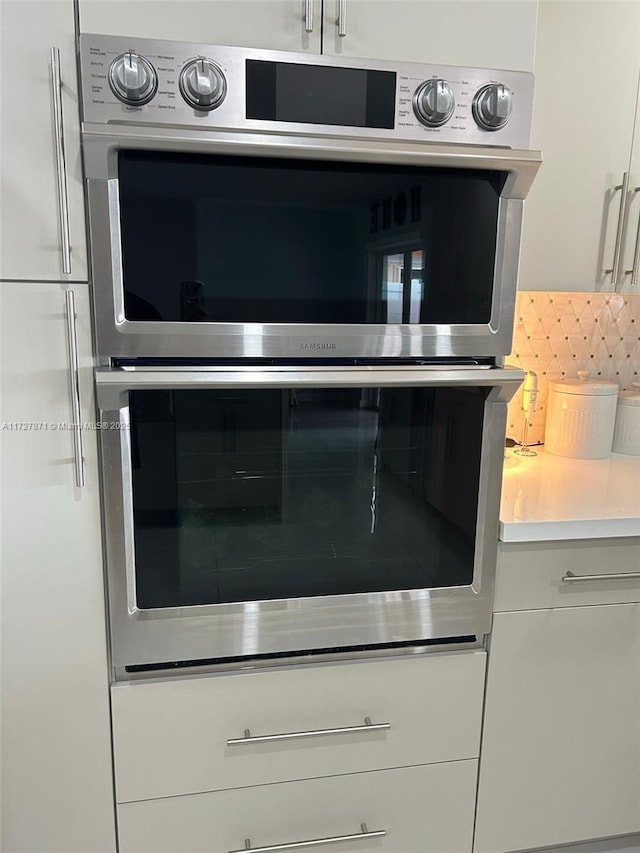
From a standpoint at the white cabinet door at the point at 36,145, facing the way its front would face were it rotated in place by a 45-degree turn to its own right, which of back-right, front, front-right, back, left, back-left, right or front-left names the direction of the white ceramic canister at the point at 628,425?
back-left

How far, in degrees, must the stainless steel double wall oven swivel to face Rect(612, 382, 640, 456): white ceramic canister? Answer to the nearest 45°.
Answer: approximately 135° to its left

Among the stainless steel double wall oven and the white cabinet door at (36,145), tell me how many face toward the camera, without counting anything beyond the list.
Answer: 2

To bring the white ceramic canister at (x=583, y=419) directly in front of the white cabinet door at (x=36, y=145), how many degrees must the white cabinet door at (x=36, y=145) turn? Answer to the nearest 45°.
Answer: approximately 90° to its left

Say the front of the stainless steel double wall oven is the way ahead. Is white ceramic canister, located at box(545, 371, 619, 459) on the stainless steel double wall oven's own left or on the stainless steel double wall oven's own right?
on the stainless steel double wall oven's own left

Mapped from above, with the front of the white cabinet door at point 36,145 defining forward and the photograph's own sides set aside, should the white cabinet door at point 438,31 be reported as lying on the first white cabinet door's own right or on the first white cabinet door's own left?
on the first white cabinet door's own left

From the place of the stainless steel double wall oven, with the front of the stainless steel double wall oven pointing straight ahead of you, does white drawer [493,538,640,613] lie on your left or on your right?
on your left

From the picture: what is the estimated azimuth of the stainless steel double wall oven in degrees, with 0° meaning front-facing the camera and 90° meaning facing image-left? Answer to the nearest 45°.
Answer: approximately 0°
